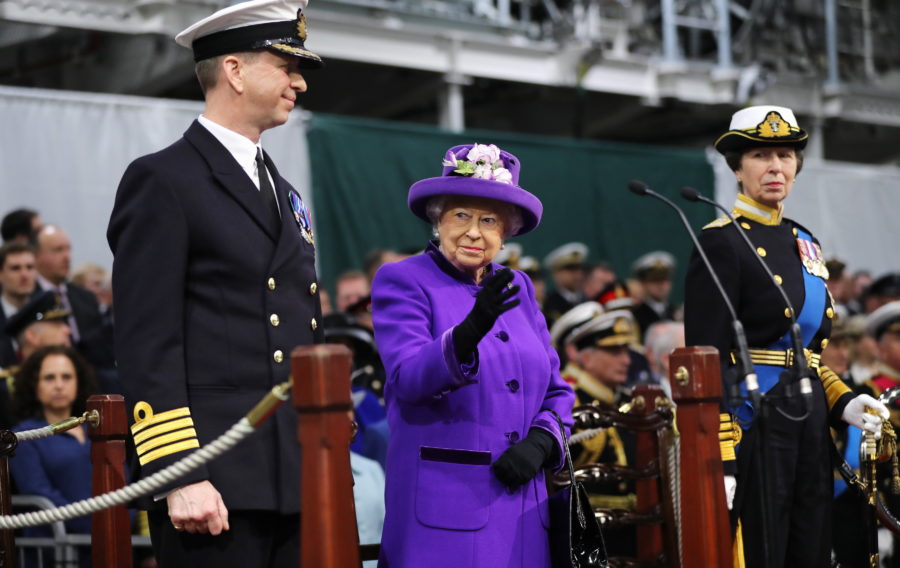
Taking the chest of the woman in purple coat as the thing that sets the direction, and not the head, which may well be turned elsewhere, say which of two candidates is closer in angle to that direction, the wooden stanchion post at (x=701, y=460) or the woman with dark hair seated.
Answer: the wooden stanchion post

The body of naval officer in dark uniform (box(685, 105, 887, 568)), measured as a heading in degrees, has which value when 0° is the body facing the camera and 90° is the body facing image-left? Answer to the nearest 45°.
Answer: approximately 315°

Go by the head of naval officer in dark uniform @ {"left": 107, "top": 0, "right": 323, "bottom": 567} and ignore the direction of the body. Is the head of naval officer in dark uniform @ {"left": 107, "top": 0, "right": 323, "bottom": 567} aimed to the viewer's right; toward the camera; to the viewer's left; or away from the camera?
to the viewer's right

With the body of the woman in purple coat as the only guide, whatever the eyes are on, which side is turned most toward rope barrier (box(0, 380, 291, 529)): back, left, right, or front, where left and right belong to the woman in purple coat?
right

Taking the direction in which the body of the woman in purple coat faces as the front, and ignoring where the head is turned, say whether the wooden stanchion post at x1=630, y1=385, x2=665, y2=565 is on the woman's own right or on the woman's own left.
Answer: on the woman's own left

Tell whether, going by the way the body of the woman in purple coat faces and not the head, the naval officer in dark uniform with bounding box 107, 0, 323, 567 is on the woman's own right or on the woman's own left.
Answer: on the woman's own right
